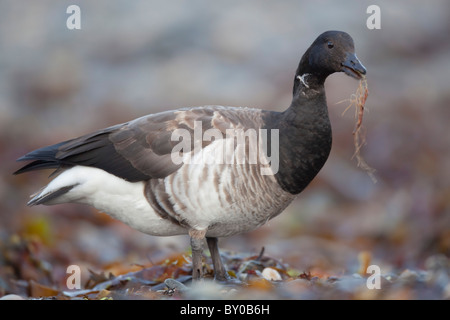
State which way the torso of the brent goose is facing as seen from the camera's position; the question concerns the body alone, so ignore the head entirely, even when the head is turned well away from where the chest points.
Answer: to the viewer's right
